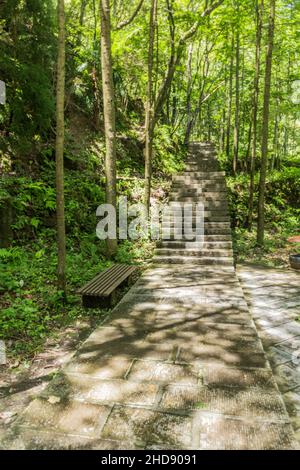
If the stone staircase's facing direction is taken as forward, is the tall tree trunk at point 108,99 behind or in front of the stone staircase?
in front

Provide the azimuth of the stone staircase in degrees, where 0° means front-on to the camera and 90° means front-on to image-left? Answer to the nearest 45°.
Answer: approximately 0°

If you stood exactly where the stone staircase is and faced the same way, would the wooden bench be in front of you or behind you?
in front

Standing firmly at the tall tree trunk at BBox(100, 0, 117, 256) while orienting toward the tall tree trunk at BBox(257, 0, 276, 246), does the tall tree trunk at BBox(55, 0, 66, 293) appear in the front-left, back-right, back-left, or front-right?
back-right
